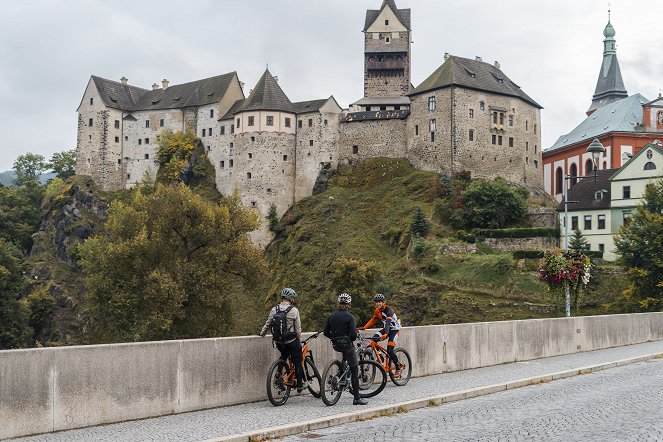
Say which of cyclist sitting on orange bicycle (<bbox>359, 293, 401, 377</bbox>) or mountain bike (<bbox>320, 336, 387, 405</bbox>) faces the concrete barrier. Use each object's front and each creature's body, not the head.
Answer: the cyclist sitting on orange bicycle

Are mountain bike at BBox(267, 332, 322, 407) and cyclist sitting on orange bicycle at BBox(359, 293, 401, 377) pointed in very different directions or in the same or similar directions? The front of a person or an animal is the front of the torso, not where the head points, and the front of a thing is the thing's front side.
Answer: very different directions

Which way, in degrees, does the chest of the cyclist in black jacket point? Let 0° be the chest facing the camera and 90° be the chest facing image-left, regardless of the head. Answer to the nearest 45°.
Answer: approximately 225°

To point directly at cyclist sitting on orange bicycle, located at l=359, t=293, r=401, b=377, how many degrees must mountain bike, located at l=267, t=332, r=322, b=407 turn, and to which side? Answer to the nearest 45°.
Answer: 0° — it already faces them

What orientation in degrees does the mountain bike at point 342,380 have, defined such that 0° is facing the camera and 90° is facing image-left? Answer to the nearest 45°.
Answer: approximately 225°

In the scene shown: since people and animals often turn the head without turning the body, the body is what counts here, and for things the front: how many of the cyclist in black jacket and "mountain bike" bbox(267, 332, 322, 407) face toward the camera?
0

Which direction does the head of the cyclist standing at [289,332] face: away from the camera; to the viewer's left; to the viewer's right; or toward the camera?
away from the camera
